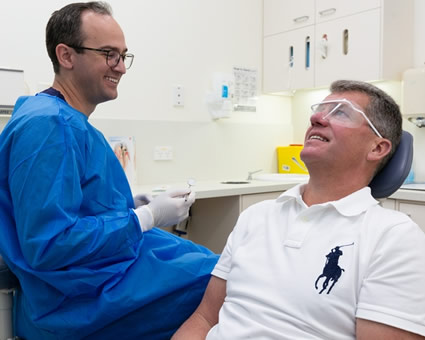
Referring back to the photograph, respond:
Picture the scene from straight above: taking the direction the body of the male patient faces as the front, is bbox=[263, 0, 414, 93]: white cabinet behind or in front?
behind

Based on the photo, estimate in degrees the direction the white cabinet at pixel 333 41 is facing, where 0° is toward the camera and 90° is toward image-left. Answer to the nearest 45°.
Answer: approximately 45°

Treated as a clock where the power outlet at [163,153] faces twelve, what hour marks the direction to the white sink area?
The white sink area is roughly at 9 o'clock from the power outlet.

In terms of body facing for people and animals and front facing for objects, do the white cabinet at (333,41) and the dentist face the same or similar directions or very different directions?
very different directions

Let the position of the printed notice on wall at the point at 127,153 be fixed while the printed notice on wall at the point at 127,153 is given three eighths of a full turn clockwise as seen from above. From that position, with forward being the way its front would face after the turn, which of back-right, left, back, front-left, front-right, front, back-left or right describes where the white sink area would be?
back-right

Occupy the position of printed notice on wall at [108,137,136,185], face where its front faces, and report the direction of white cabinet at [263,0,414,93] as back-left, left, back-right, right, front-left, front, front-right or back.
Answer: left

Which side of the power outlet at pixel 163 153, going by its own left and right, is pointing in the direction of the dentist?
front

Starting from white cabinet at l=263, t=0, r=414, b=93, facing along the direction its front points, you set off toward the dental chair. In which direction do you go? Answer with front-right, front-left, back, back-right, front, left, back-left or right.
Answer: front-left

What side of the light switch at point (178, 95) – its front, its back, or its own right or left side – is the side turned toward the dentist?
front
